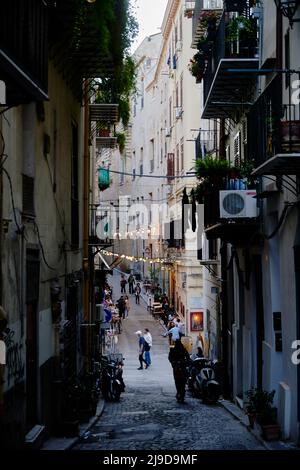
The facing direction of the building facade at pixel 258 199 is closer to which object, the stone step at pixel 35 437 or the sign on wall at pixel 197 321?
the stone step

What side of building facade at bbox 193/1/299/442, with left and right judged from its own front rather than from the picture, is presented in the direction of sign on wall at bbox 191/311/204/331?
right

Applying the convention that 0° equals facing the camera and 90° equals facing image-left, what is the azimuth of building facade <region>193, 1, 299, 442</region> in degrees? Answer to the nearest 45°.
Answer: approximately 90°

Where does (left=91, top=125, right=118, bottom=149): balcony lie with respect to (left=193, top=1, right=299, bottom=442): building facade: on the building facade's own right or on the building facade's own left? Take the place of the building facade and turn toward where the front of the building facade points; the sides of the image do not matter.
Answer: on the building facade's own right

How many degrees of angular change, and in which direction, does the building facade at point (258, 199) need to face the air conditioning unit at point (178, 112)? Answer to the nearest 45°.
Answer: approximately 90° to its right
